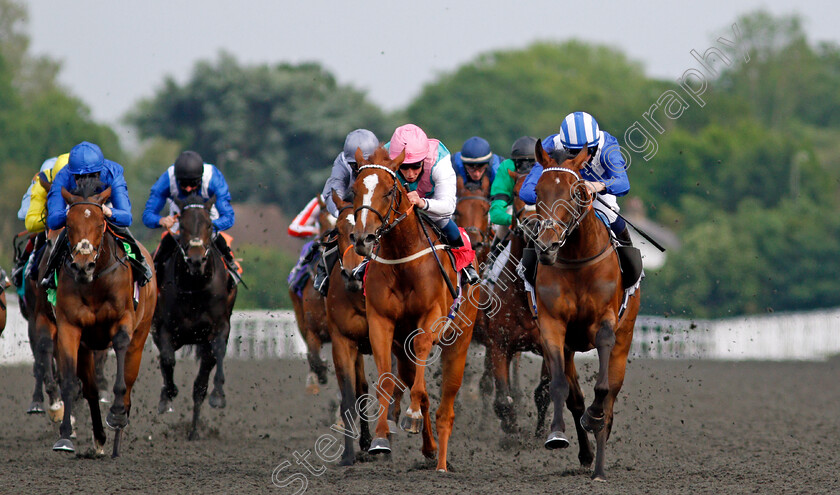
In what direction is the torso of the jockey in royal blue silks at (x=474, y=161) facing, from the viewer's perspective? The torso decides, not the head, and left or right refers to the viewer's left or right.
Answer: facing the viewer

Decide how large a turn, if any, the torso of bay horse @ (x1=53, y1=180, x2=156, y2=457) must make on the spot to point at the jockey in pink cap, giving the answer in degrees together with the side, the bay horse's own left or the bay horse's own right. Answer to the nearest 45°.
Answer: approximately 45° to the bay horse's own left

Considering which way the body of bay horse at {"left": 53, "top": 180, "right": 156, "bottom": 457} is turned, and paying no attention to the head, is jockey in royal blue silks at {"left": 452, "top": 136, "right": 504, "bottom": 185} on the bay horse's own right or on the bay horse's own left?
on the bay horse's own left

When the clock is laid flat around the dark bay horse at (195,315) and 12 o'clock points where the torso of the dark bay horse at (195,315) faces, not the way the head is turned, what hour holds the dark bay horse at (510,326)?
the dark bay horse at (510,326) is roughly at 10 o'clock from the dark bay horse at (195,315).

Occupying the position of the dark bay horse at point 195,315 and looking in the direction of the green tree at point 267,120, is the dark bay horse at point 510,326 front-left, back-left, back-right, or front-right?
back-right

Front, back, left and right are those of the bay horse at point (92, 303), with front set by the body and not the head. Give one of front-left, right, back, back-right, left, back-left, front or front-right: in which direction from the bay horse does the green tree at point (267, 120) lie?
back

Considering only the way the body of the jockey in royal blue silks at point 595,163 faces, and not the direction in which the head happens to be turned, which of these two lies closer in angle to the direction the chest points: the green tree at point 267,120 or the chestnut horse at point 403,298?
the chestnut horse

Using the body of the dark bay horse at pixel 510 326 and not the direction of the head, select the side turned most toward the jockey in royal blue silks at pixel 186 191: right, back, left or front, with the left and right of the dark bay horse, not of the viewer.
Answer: right

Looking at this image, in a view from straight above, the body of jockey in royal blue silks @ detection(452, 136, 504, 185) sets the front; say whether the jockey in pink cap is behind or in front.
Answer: in front

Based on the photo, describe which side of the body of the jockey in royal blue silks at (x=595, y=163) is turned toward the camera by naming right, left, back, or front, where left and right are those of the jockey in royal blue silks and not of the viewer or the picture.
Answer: front

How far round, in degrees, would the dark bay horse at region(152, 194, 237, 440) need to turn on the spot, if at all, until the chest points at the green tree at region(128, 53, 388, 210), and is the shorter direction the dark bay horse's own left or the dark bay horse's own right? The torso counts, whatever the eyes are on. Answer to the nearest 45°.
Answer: approximately 180°

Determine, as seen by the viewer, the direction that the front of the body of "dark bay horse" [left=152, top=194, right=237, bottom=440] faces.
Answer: toward the camera
